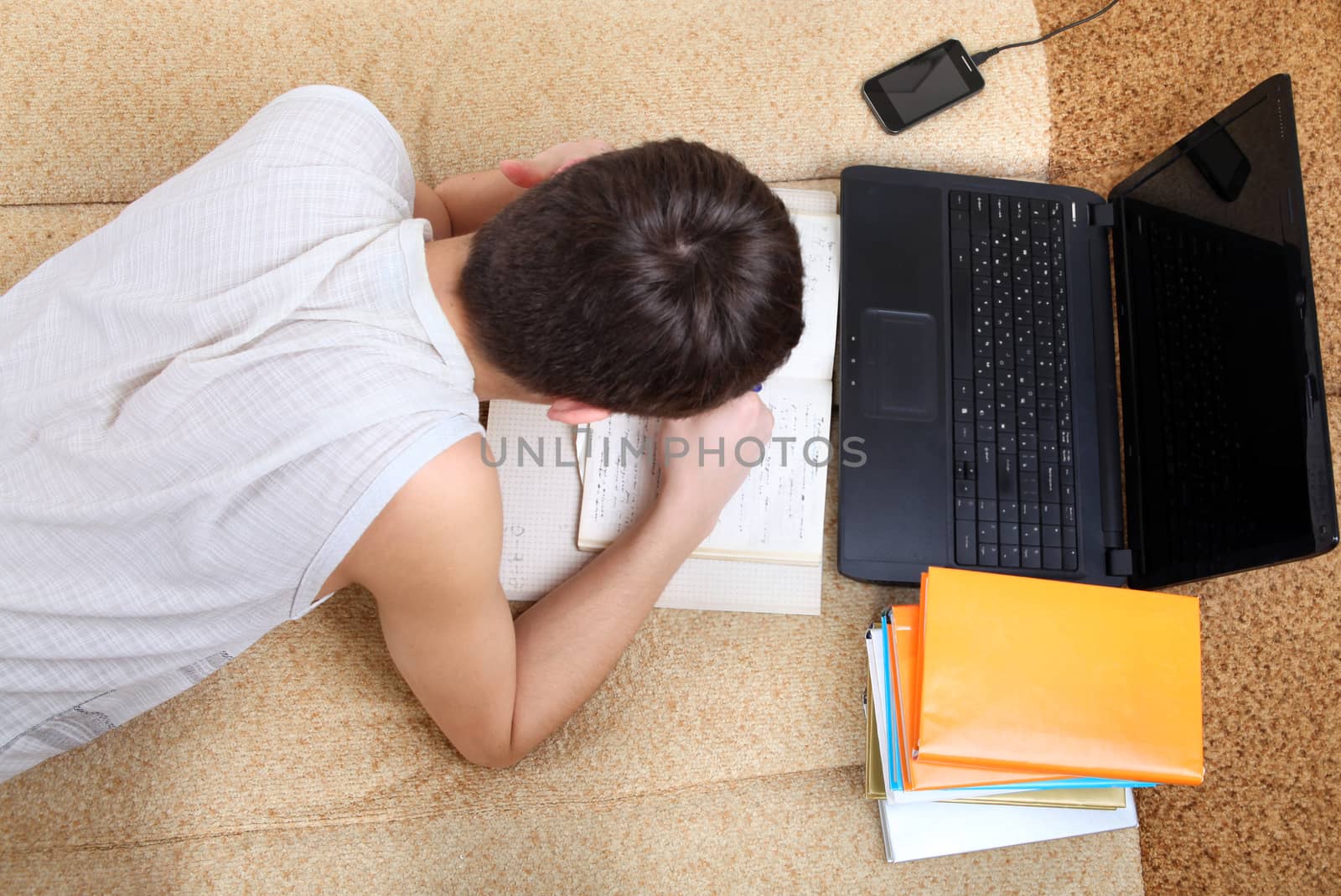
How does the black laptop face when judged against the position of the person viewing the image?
facing to the left of the viewer
